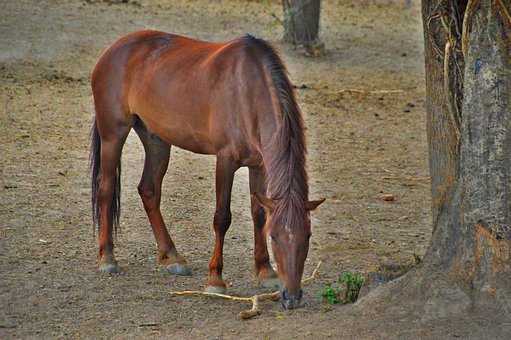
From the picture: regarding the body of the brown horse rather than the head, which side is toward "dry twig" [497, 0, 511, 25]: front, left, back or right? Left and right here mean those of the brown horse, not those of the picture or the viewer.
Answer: front

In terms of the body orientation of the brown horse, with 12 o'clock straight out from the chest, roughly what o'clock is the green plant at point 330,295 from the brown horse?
The green plant is roughly at 12 o'clock from the brown horse.

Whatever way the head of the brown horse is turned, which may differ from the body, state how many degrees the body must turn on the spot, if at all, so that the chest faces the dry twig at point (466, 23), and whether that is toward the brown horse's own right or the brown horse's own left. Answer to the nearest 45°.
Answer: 0° — it already faces it

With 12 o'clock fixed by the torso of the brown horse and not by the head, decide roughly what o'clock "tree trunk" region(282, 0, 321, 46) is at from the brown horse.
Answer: The tree trunk is roughly at 8 o'clock from the brown horse.

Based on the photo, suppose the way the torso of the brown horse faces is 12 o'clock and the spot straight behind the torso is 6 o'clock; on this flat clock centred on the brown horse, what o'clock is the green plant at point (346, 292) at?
The green plant is roughly at 12 o'clock from the brown horse.

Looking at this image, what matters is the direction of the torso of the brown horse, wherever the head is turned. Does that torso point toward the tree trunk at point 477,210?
yes

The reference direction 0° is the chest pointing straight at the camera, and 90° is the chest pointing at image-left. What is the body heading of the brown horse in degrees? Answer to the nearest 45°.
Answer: approximately 315°

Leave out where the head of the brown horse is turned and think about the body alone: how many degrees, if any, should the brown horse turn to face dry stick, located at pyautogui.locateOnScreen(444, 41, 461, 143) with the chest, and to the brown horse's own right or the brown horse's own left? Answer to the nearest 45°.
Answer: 0° — it already faces it

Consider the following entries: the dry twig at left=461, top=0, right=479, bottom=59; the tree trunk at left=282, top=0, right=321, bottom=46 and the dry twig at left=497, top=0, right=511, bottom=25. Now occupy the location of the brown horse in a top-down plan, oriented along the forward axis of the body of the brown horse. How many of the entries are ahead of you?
2
